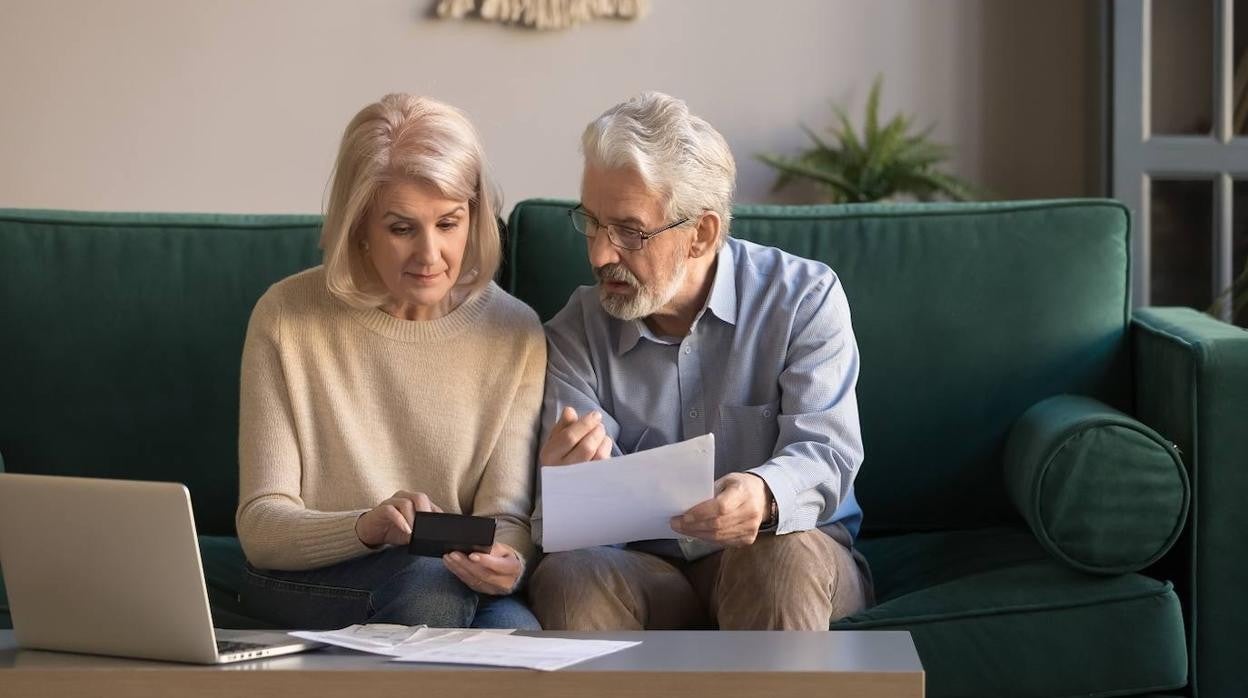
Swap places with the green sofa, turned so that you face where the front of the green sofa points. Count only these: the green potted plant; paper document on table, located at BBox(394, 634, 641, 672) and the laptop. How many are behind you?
1

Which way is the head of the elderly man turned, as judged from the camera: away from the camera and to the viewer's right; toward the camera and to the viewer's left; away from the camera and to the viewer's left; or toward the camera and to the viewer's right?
toward the camera and to the viewer's left

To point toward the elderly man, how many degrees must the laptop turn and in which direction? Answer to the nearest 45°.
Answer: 0° — it already faces them

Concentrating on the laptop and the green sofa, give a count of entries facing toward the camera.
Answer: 1

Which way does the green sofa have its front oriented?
toward the camera

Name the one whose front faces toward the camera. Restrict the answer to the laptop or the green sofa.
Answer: the green sofa

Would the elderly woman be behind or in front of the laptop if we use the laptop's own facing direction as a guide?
in front

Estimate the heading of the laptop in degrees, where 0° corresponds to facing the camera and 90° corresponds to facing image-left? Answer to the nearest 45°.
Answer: approximately 225°

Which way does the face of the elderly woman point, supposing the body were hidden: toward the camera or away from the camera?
toward the camera

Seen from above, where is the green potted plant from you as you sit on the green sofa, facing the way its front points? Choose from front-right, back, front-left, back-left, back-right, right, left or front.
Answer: back
